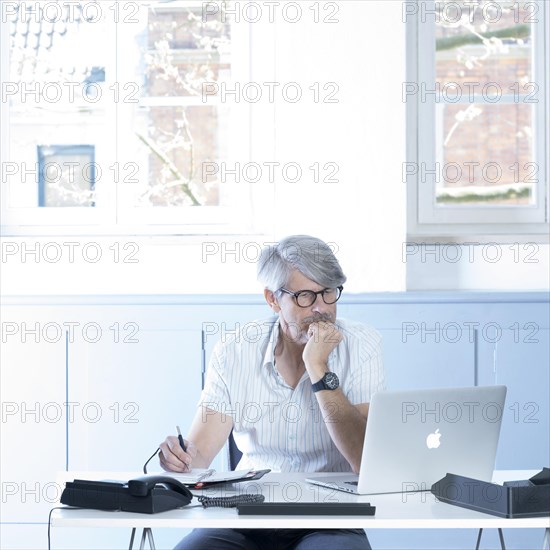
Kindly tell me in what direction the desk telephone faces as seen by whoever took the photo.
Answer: facing away from the viewer and to the right of the viewer

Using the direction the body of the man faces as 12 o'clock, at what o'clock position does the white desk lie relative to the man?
The white desk is roughly at 12 o'clock from the man.

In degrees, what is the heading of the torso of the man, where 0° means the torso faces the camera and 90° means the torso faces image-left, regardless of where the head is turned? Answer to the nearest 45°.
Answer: approximately 0°

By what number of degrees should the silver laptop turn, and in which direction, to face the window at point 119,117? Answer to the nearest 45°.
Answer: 0° — it already faces it

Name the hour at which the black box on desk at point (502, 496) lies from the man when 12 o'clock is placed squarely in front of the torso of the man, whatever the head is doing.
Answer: The black box on desk is roughly at 11 o'clock from the man.

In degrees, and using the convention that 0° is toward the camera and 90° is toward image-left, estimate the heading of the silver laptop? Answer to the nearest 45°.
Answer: approximately 135°

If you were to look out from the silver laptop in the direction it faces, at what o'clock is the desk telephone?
The desk telephone is roughly at 10 o'clock from the silver laptop.

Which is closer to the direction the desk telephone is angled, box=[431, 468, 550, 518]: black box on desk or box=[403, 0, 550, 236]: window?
the window
